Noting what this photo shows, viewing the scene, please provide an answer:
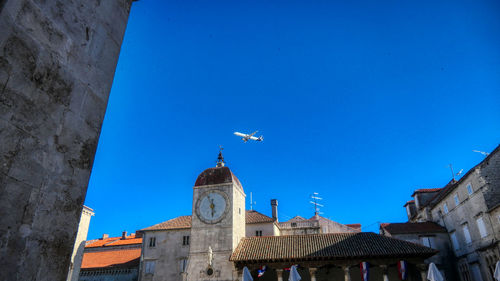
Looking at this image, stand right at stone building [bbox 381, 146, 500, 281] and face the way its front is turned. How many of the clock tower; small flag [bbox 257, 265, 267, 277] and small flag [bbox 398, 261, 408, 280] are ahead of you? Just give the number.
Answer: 3

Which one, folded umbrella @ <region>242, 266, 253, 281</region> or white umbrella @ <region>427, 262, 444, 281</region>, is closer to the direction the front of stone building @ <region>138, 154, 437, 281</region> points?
the folded umbrella

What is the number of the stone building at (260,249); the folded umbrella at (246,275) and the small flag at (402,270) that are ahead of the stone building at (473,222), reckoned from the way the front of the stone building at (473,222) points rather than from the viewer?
3

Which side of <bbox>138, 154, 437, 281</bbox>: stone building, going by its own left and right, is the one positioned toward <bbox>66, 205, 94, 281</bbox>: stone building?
right

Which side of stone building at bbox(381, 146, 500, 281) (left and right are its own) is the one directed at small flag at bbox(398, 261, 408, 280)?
front

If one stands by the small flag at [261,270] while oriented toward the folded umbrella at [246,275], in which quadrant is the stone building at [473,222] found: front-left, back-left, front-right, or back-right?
back-left

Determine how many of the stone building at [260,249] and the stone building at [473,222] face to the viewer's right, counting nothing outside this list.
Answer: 0

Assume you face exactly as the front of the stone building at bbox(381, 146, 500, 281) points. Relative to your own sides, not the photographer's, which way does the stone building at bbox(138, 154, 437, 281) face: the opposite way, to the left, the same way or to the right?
to the left

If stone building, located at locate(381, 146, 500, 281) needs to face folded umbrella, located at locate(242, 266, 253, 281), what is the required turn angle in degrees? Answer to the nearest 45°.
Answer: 0° — it already faces it

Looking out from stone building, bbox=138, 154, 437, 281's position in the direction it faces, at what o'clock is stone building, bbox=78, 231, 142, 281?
stone building, bbox=78, 231, 142, 281 is roughly at 4 o'clock from stone building, bbox=138, 154, 437, 281.

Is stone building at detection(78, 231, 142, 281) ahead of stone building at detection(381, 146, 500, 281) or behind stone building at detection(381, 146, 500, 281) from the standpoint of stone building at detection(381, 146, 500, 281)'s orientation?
ahead

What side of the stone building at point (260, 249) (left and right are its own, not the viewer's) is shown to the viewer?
front

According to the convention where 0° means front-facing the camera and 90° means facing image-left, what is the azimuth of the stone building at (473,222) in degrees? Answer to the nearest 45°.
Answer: approximately 45°
